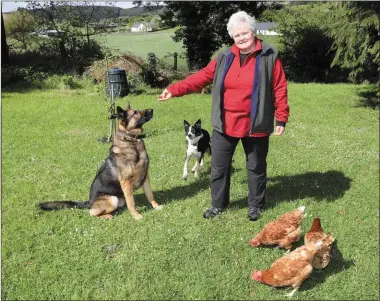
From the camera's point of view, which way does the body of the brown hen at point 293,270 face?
to the viewer's left

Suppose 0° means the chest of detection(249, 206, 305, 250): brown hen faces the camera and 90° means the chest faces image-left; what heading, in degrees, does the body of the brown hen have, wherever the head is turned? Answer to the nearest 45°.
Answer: approximately 90°

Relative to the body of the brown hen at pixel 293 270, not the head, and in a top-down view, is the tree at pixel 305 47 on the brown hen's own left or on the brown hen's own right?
on the brown hen's own right

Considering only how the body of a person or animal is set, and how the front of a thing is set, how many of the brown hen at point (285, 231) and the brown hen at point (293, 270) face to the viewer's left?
2

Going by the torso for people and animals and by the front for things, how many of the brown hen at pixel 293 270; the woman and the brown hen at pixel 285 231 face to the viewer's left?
2

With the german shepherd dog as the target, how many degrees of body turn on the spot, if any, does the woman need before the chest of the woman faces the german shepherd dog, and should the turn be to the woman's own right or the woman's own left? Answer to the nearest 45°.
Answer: approximately 90° to the woman's own right

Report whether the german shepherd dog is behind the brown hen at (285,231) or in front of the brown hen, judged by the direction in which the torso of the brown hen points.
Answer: in front

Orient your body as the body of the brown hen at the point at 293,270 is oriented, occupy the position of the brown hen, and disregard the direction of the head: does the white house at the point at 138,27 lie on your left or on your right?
on your right

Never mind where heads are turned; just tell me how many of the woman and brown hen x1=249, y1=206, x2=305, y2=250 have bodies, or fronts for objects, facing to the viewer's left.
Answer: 1

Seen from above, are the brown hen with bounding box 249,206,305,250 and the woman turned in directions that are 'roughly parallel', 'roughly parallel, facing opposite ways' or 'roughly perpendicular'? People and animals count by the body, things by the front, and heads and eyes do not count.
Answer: roughly perpendicular

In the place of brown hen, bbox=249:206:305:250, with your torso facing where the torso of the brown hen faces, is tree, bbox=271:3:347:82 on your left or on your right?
on your right

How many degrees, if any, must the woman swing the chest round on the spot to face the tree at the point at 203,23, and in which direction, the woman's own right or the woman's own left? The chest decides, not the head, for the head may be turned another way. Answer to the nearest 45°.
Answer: approximately 180°
